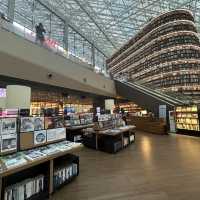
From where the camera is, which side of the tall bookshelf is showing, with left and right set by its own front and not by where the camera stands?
front

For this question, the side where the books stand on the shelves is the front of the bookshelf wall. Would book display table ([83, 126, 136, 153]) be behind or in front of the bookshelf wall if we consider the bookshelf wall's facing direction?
in front

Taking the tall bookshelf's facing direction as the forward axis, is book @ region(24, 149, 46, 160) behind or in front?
in front

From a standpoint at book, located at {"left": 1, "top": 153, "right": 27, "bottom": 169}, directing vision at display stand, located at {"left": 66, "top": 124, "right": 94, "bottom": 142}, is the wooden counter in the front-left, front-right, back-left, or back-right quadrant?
front-right

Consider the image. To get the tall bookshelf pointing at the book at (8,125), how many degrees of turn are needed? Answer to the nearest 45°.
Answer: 0° — it already faces it

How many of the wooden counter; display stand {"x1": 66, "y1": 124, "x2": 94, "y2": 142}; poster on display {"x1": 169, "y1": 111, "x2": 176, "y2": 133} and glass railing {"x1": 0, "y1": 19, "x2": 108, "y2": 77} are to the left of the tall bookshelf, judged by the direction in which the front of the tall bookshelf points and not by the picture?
0

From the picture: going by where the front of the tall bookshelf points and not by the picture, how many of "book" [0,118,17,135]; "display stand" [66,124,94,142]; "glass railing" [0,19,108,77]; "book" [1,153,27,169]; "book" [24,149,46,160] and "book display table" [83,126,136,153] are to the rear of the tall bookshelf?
0

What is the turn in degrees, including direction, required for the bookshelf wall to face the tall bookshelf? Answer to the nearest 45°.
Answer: approximately 45° to its left

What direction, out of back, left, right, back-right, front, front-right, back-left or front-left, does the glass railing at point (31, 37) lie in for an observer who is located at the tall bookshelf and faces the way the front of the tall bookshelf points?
front-right

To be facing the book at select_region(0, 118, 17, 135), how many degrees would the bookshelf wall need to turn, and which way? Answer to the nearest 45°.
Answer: approximately 45° to its left

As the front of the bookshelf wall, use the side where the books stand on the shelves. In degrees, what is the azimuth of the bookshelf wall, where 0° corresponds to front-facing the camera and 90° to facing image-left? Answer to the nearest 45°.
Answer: approximately 45°

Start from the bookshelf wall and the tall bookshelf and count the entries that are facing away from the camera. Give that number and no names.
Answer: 0

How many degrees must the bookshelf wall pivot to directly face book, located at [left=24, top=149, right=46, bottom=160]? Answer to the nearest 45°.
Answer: approximately 45° to its left

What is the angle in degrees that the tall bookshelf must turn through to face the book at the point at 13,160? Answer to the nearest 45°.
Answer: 0° — it already faces it
